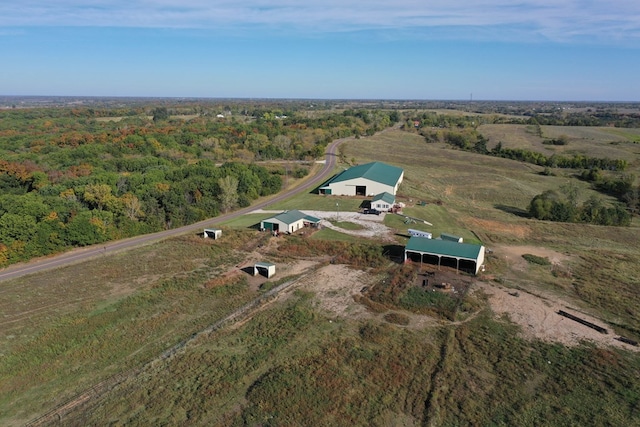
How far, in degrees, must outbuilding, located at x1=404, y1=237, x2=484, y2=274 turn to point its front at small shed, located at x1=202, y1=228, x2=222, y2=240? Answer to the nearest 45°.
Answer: approximately 90° to its right

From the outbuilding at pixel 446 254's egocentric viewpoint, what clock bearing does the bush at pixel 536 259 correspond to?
The bush is roughly at 8 o'clock from the outbuilding.

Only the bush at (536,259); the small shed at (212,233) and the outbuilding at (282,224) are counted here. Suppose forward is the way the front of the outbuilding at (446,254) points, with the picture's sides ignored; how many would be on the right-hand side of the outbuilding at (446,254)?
2

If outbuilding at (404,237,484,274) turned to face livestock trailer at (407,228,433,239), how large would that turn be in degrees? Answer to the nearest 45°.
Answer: approximately 135° to its right

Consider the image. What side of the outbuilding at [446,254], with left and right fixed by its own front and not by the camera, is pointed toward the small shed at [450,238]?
back

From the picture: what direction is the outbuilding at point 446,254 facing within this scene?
toward the camera

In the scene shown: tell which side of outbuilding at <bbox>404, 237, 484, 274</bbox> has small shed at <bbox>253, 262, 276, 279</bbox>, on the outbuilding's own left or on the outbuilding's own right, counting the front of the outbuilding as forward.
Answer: on the outbuilding's own right

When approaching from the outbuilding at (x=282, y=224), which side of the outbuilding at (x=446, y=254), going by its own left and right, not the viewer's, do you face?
right
